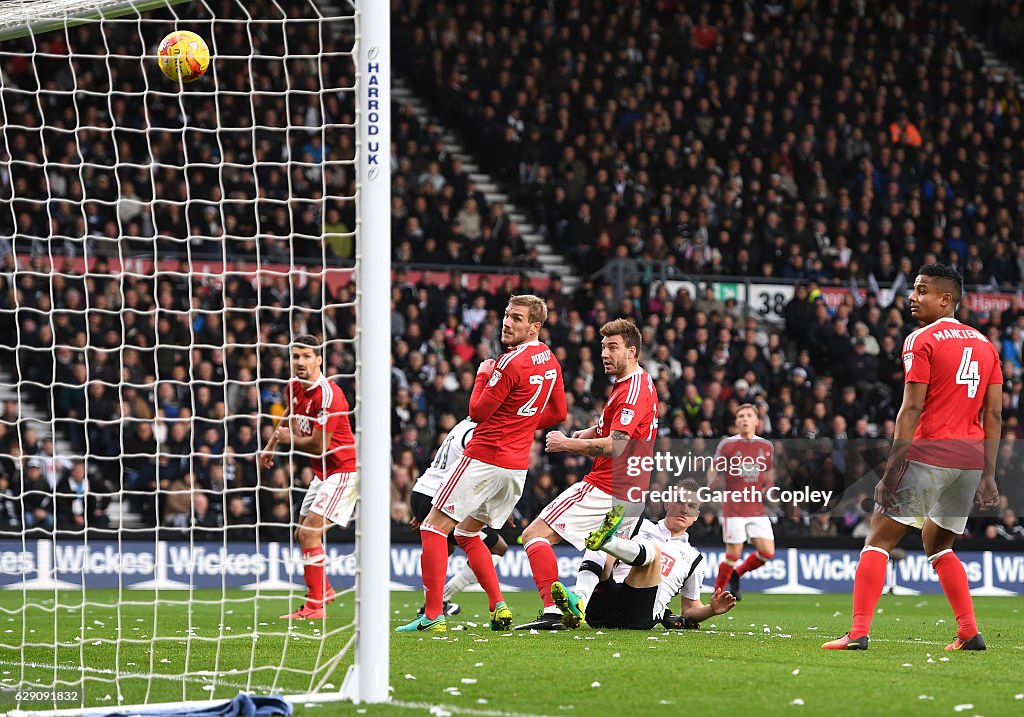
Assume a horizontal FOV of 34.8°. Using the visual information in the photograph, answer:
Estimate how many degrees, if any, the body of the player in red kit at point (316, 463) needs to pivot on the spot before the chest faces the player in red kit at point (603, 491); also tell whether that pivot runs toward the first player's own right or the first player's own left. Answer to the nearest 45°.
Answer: approximately 90° to the first player's own left

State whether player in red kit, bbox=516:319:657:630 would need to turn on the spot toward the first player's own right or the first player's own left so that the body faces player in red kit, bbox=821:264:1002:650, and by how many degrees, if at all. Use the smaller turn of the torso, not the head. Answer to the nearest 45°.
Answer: approximately 135° to the first player's own left

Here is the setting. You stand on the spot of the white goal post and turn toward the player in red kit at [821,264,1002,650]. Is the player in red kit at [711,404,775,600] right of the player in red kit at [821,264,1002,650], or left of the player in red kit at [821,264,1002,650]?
left

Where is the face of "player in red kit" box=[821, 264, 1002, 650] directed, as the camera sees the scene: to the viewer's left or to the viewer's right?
to the viewer's left

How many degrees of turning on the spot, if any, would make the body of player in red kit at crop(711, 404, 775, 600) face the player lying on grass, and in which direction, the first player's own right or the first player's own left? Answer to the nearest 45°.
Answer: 0° — they already face them

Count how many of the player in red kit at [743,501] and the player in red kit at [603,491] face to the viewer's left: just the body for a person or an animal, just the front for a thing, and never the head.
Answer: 1

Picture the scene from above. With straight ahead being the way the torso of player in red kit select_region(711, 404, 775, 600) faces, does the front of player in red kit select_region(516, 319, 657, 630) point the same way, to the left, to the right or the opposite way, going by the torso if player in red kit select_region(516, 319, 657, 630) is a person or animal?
to the right

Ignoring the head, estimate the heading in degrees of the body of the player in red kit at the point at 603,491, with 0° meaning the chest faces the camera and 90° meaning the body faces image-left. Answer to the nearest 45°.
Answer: approximately 90°

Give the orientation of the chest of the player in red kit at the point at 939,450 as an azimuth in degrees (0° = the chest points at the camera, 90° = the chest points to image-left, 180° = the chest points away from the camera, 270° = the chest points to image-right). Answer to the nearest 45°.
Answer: approximately 135°
